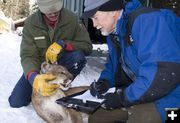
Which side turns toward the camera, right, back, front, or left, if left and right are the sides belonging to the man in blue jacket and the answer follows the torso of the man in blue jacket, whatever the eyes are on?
left

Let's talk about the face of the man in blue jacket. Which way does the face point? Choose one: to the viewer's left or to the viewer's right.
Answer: to the viewer's left
